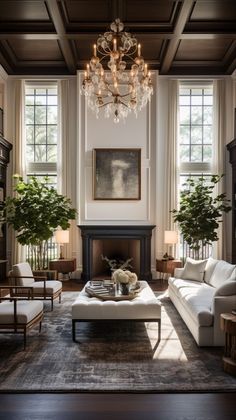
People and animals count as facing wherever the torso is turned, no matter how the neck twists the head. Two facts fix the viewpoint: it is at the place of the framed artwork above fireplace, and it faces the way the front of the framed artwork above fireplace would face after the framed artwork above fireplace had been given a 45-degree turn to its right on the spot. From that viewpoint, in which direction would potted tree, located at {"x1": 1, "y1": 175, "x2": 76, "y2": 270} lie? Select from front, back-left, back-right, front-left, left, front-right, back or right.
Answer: front

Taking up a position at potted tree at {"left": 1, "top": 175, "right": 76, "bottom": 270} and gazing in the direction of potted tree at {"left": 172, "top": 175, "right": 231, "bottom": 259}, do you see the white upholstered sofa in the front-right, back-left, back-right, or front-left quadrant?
front-right

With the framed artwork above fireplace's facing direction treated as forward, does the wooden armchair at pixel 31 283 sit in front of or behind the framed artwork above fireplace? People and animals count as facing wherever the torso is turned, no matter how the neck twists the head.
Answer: in front

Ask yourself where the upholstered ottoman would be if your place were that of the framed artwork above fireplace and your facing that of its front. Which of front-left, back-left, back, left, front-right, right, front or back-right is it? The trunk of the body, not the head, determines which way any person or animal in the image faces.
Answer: front

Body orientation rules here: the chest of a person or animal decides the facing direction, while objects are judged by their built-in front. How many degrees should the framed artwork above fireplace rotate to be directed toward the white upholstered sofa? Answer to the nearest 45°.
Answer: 0° — it already faces it

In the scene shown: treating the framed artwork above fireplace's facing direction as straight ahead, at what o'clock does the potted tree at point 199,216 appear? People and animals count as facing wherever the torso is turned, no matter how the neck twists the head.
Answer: The potted tree is roughly at 10 o'clock from the framed artwork above fireplace.

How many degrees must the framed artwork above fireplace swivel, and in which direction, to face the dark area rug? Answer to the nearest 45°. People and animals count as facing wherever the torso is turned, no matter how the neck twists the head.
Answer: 0° — it already faces it

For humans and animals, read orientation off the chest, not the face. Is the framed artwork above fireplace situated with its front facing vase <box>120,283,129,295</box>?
yes

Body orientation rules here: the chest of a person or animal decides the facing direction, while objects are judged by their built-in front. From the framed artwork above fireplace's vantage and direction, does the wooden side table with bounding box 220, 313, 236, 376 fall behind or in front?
in front

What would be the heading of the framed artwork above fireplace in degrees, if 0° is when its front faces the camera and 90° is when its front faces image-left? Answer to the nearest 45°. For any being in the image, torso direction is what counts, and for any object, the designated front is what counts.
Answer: approximately 0°

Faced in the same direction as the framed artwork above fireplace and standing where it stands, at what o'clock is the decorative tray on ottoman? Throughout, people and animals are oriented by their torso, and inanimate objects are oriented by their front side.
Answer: The decorative tray on ottoman is roughly at 12 o'clock from the framed artwork above fireplace.

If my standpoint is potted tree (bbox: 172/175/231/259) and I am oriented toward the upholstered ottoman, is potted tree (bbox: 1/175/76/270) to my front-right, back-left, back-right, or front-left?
front-right
